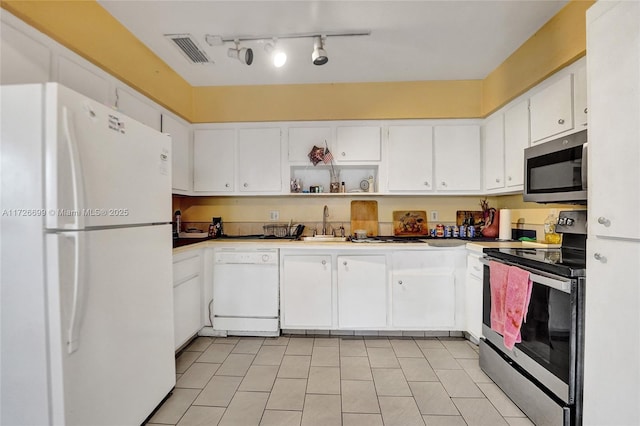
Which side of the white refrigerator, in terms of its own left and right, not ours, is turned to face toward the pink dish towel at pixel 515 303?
front

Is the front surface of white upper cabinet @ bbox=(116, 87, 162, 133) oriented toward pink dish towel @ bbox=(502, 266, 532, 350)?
yes

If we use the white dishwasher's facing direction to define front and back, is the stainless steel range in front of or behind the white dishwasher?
in front

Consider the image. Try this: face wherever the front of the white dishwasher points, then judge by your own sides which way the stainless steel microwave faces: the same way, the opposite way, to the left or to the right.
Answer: to the right

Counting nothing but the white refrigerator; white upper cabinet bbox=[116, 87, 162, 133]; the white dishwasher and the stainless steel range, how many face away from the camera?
0

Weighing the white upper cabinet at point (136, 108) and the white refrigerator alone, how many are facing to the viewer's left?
0

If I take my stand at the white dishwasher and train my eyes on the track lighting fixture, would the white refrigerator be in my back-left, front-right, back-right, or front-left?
front-right

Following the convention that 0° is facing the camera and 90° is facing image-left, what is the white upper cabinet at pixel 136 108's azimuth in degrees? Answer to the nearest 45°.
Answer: approximately 315°

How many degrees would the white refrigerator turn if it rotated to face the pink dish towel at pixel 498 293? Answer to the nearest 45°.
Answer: approximately 45° to its left

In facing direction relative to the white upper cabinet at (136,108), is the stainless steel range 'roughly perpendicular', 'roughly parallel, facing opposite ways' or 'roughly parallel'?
roughly parallel, facing opposite ways

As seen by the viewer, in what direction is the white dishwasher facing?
toward the camera

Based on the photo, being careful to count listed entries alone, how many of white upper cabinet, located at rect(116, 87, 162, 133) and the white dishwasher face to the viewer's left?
0

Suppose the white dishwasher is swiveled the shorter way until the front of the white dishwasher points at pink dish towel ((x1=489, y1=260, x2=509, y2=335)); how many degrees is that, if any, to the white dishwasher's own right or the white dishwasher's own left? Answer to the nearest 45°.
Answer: approximately 45° to the white dishwasher's own left

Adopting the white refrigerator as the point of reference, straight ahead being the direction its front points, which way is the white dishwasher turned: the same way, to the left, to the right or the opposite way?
to the right

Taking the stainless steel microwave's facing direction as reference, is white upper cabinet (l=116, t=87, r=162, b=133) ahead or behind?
ahead

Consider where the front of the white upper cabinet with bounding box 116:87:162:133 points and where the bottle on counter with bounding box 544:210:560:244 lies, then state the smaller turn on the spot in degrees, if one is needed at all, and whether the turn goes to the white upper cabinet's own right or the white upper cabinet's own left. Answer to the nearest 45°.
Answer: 0° — it already faces it

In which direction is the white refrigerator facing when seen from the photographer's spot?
facing the viewer and to the right of the viewer

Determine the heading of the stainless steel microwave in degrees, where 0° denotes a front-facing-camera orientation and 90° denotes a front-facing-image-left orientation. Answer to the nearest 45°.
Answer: approximately 45°
